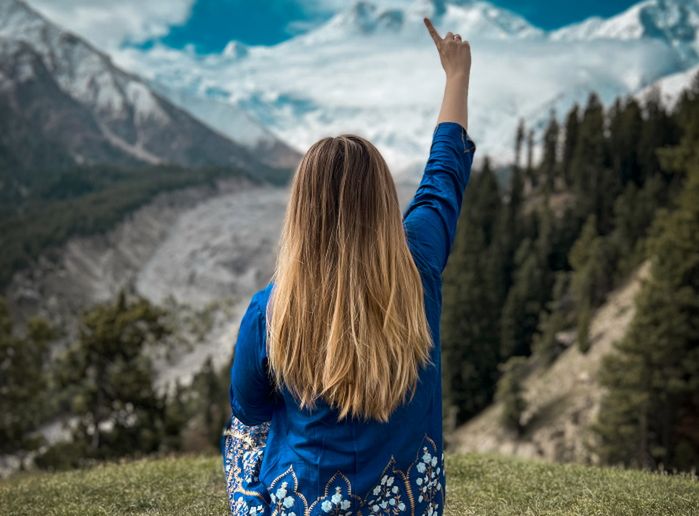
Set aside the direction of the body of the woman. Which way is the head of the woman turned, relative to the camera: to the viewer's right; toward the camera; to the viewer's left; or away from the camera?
away from the camera

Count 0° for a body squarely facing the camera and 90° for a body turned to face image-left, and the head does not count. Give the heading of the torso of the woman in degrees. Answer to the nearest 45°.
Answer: approximately 180°

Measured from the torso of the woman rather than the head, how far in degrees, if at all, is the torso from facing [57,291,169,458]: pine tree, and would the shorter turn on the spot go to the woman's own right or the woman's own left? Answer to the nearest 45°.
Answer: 0° — they already face it

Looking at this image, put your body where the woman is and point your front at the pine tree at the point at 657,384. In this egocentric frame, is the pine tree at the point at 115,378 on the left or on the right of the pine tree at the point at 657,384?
left
